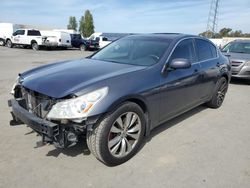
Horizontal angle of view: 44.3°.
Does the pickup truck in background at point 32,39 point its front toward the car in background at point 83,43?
no

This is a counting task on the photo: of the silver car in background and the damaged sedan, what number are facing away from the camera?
0

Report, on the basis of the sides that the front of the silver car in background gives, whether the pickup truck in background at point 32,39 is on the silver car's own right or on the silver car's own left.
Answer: on the silver car's own right

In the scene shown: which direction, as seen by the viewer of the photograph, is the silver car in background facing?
facing the viewer and to the left of the viewer

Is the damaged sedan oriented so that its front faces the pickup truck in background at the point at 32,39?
no

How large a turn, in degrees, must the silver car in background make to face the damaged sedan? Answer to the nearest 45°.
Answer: approximately 45° to its left

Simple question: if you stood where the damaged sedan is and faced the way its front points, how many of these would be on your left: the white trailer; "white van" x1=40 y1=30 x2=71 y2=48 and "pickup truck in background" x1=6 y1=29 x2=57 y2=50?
0

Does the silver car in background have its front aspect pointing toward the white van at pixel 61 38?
no

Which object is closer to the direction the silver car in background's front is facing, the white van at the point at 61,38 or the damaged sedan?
the damaged sedan

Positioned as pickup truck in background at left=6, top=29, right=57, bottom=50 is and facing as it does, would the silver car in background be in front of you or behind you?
behind

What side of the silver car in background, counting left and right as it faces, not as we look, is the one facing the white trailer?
right

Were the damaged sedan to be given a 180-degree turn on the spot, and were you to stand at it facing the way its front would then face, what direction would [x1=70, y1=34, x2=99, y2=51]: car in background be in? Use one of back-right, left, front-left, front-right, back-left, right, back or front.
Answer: front-left
